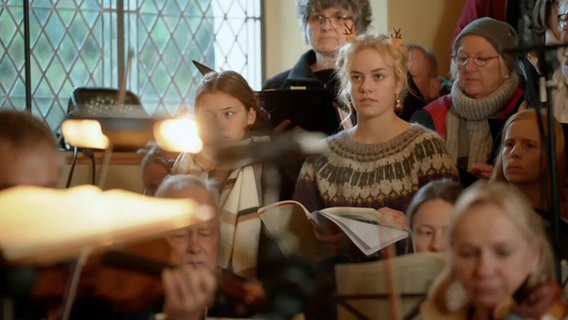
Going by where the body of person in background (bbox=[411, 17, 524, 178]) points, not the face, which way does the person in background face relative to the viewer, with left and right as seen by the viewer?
facing the viewer and to the left of the viewer

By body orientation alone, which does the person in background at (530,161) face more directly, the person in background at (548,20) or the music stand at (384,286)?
the music stand

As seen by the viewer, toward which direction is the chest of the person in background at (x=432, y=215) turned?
toward the camera

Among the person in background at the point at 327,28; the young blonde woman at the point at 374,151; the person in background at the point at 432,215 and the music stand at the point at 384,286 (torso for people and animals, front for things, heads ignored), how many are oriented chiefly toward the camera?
3

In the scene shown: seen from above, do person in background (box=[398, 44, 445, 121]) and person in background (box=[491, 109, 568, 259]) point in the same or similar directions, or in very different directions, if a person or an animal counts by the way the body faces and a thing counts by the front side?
same or similar directions

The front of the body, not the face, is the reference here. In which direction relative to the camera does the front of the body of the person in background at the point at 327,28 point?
toward the camera

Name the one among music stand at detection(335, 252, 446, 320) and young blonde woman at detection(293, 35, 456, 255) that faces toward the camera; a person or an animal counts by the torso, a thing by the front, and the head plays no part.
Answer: the young blonde woman

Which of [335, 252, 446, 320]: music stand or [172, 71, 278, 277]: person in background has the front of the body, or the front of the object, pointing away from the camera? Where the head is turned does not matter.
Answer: the music stand

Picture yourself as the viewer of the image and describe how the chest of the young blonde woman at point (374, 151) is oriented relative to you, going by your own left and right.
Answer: facing the viewer

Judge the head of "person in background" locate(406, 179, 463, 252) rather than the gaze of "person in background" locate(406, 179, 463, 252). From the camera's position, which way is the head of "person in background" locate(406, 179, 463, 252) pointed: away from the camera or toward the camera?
toward the camera

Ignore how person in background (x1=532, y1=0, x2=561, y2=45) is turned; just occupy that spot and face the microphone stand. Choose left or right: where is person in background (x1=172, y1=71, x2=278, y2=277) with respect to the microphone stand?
right

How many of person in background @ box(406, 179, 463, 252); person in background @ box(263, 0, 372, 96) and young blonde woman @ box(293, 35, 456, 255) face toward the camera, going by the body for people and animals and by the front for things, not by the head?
3

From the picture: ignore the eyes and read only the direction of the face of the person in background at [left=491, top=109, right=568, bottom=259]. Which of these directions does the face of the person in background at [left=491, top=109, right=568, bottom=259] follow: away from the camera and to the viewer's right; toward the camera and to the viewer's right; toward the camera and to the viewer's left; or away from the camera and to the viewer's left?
toward the camera and to the viewer's left

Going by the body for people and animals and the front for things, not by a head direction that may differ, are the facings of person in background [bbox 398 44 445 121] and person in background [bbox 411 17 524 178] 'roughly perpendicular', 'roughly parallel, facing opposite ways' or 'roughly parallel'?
roughly parallel
